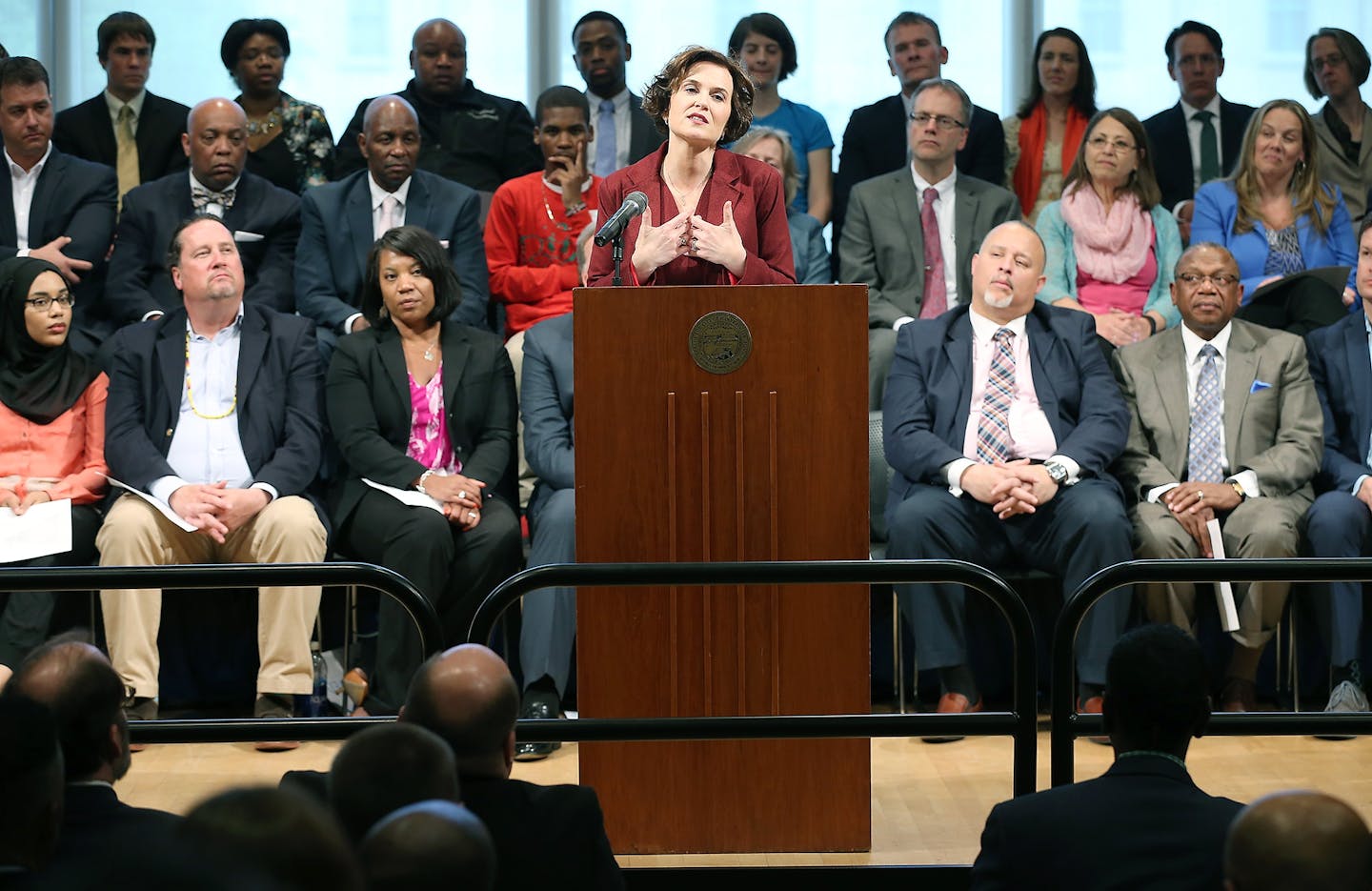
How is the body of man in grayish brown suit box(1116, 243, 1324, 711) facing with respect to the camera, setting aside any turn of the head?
toward the camera

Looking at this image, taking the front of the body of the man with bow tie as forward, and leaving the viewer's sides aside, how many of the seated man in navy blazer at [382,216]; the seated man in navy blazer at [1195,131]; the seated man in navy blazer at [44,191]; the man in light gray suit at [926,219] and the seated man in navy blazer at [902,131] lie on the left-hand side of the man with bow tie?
4

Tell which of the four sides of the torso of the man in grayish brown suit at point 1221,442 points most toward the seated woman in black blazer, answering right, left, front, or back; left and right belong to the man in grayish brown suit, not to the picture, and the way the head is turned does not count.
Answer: right

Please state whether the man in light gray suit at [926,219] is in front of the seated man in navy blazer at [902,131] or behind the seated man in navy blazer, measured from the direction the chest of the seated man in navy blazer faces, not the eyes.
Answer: in front

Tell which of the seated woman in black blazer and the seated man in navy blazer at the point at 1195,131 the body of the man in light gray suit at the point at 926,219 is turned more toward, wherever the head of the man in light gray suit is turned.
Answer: the seated woman in black blazer

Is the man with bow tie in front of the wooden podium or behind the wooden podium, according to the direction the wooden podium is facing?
behind

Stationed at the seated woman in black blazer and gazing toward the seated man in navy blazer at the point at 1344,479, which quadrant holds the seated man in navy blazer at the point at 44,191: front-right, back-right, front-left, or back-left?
back-left

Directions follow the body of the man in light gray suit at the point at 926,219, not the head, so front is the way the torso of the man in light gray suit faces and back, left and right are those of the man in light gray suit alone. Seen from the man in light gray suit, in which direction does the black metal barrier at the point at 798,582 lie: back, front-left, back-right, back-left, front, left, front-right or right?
front

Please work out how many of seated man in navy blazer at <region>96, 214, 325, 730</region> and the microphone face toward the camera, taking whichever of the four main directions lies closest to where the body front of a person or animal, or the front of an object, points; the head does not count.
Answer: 1

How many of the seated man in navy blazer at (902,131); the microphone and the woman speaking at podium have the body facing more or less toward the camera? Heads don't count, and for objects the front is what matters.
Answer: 2

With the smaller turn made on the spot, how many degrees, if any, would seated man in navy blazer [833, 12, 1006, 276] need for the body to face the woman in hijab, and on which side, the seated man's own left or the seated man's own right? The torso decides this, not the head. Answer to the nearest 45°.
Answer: approximately 45° to the seated man's own right

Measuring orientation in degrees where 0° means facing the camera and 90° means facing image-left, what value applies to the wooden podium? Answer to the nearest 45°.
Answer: approximately 0°
